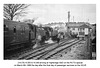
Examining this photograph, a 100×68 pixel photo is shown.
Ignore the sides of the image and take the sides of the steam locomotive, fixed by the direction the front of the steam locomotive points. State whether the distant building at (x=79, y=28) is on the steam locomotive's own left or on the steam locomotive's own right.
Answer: on the steam locomotive's own right
